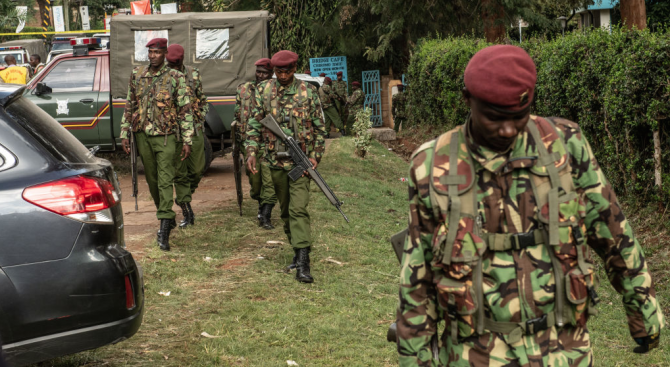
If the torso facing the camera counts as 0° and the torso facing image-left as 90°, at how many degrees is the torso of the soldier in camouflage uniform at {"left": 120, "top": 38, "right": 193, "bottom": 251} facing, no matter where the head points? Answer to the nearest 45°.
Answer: approximately 0°

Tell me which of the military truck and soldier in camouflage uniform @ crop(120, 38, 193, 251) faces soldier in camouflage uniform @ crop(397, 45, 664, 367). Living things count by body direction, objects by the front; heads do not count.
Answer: soldier in camouflage uniform @ crop(120, 38, 193, 251)

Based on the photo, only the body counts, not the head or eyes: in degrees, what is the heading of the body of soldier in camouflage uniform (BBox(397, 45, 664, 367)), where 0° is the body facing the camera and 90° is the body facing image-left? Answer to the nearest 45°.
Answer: approximately 0°

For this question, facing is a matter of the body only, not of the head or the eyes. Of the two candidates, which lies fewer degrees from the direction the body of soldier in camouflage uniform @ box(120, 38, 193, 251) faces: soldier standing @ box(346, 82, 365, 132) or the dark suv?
the dark suv

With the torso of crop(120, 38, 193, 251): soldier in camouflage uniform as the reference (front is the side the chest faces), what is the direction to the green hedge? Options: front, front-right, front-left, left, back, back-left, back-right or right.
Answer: left

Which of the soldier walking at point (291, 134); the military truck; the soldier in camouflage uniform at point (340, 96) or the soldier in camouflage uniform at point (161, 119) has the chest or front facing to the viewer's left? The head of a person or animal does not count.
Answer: the military truck

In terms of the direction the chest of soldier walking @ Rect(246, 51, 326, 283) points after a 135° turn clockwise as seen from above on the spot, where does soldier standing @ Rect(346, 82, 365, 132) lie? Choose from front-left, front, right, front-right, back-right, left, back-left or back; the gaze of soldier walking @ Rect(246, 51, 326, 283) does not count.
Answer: front-right

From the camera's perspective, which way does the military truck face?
to the viewer's left
